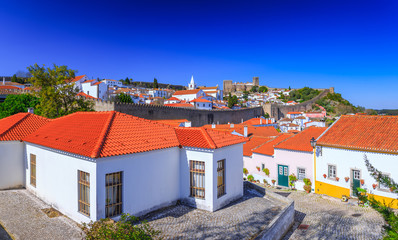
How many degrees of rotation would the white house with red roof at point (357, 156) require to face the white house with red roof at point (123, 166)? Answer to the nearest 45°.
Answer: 0° — it already faces it

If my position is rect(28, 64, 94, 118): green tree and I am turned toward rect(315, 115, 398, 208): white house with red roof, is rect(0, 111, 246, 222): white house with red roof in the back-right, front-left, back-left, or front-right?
front-right

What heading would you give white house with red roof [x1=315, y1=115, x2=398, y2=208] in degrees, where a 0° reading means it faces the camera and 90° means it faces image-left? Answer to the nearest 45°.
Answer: approximately 45°
